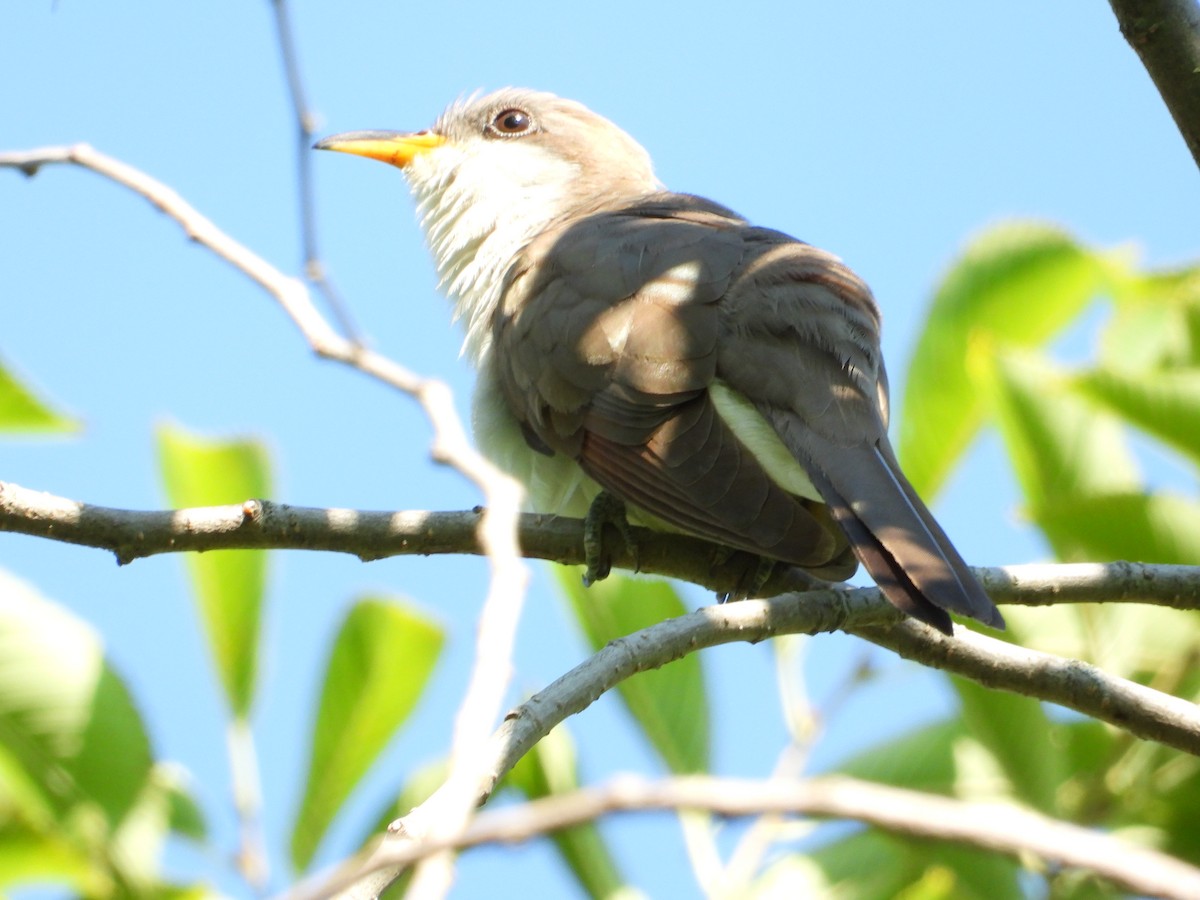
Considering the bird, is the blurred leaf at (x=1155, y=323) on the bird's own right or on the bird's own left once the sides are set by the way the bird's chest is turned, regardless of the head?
on the bird's own right

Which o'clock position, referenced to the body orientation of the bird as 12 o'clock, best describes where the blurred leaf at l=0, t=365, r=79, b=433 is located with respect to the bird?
The blurred leaf is roughly at 11 o'clock from the bird.

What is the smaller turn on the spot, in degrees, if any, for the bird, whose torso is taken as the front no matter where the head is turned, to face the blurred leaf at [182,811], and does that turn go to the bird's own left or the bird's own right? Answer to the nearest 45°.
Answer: approximately 45° to the bird's own left

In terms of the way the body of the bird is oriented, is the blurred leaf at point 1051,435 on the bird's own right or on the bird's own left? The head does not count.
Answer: on the bird's own right

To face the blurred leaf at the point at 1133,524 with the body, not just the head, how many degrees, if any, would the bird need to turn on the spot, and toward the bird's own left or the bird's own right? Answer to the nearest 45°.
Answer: approximately 135° to the bird's own right

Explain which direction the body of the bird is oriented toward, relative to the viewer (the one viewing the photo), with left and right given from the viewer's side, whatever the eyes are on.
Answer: facing away from the viewer and to the left of the viewer

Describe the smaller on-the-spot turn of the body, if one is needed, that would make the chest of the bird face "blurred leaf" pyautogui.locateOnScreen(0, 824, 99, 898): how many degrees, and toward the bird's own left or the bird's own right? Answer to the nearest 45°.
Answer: approximately 45° to the bird's own left

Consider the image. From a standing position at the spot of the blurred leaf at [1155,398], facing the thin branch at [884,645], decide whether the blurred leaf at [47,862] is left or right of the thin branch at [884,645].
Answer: right

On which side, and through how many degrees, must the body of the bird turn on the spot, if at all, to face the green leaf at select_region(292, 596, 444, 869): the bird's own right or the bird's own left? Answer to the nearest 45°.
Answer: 0° — it already faces it
